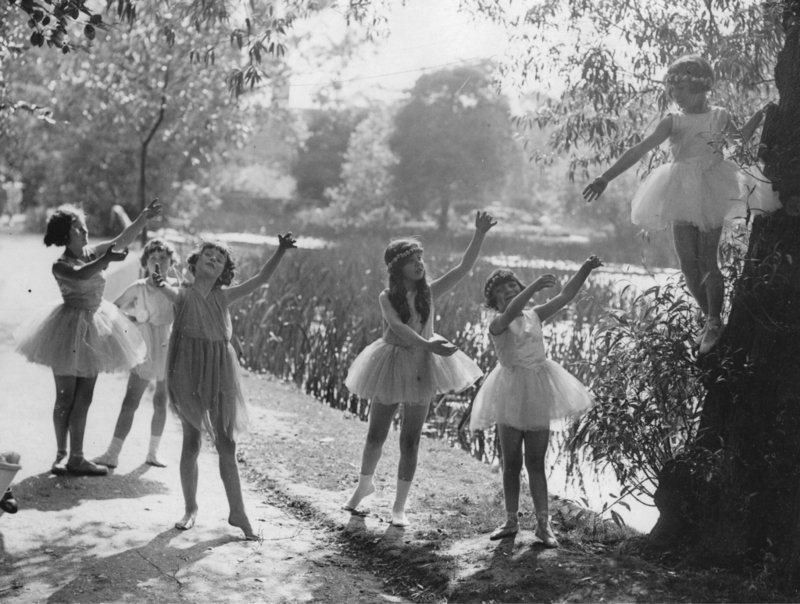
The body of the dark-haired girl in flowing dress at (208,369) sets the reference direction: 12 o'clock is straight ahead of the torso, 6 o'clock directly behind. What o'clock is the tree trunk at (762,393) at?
The tree trunk is roughly at 10 o'clock from the dark-haired girl in flowing dress.

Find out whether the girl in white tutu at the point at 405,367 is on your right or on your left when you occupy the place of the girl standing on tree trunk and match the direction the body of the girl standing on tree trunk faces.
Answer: on your right

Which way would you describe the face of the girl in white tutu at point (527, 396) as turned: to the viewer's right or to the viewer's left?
to the viewer's right

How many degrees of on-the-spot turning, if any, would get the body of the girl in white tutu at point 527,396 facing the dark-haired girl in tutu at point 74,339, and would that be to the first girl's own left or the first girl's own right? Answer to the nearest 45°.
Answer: approximately 90° to the first girl's own right

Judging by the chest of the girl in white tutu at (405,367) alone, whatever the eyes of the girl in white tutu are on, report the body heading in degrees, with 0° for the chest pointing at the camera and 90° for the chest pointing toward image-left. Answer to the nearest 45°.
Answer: approximately 315°
